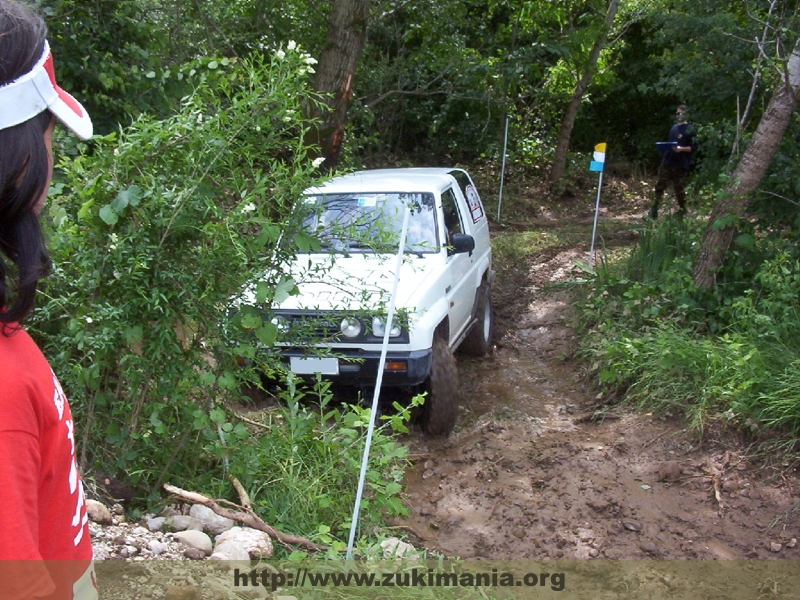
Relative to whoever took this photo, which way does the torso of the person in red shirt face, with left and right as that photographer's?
facing to the right of the viewer

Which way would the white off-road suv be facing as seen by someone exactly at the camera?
facing the viewer and to the left of the viewer

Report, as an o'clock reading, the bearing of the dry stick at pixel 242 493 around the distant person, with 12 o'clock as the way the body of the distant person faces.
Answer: The dry stick is roughly at 11 o'clock from the distant person.

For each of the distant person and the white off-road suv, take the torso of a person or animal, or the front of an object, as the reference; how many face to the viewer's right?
0

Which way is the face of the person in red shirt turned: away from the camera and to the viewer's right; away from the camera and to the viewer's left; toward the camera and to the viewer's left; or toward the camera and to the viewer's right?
away from the camera and to the viewer's right

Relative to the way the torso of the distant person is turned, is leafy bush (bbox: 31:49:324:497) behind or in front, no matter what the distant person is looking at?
in front

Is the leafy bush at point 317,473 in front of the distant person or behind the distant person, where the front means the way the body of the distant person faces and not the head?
in front

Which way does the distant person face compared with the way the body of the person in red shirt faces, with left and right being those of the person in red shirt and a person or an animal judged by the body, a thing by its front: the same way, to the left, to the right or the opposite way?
the opposite way
